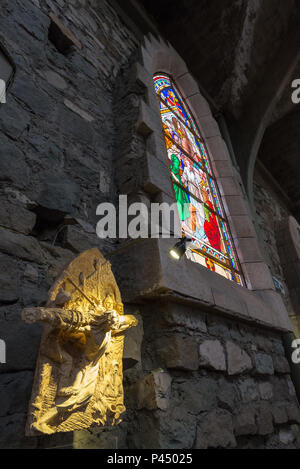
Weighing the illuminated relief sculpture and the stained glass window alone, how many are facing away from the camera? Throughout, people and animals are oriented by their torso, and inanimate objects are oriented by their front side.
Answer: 0

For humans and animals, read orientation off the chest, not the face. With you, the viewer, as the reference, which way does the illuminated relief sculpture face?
facing the viewer and to the right of the viewer
